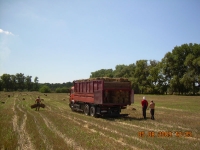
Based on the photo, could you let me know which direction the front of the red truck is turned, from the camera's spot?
facing away from the viewer and to the left of the viewer
